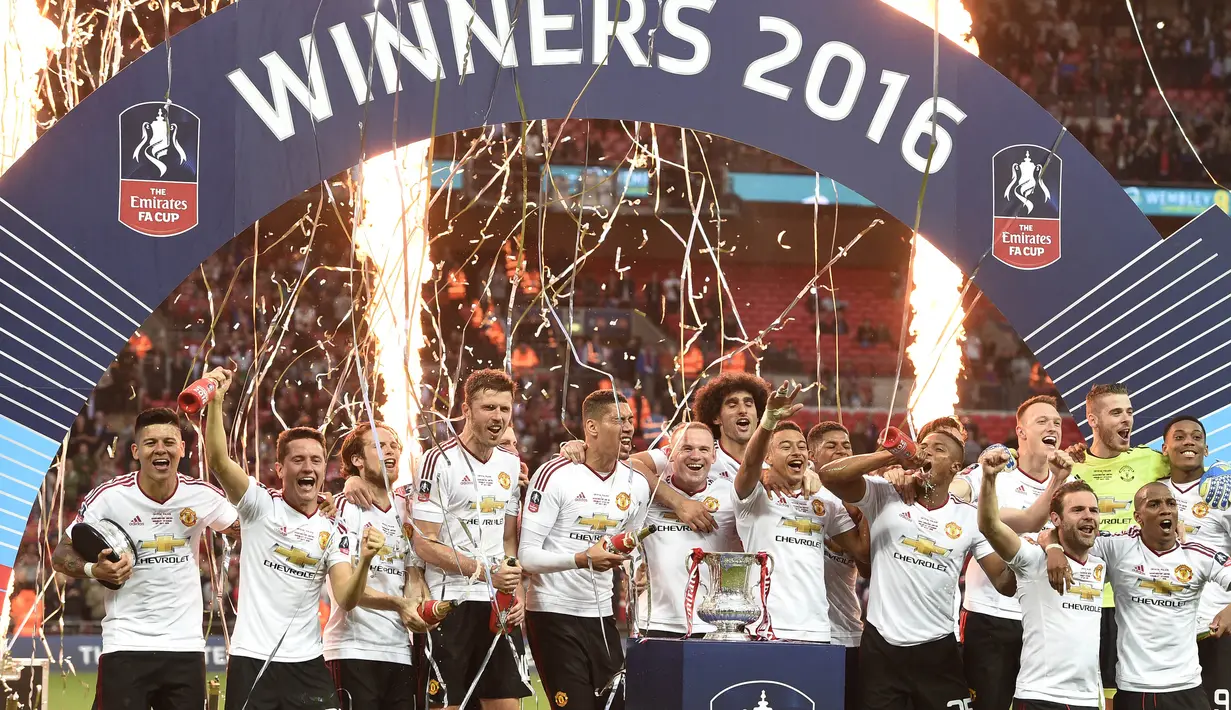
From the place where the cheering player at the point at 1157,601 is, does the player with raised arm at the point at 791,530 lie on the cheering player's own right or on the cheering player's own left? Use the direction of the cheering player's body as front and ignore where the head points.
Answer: on the cheering player's own right

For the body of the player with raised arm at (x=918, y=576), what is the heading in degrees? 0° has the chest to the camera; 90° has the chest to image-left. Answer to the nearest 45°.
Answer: approximately 0°

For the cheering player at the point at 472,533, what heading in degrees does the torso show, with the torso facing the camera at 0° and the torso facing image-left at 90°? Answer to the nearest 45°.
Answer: approximately 315°

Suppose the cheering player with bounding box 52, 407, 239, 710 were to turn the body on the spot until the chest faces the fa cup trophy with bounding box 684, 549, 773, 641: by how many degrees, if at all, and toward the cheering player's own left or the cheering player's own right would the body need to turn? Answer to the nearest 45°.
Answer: approximately 90° to the cheering player's own left
